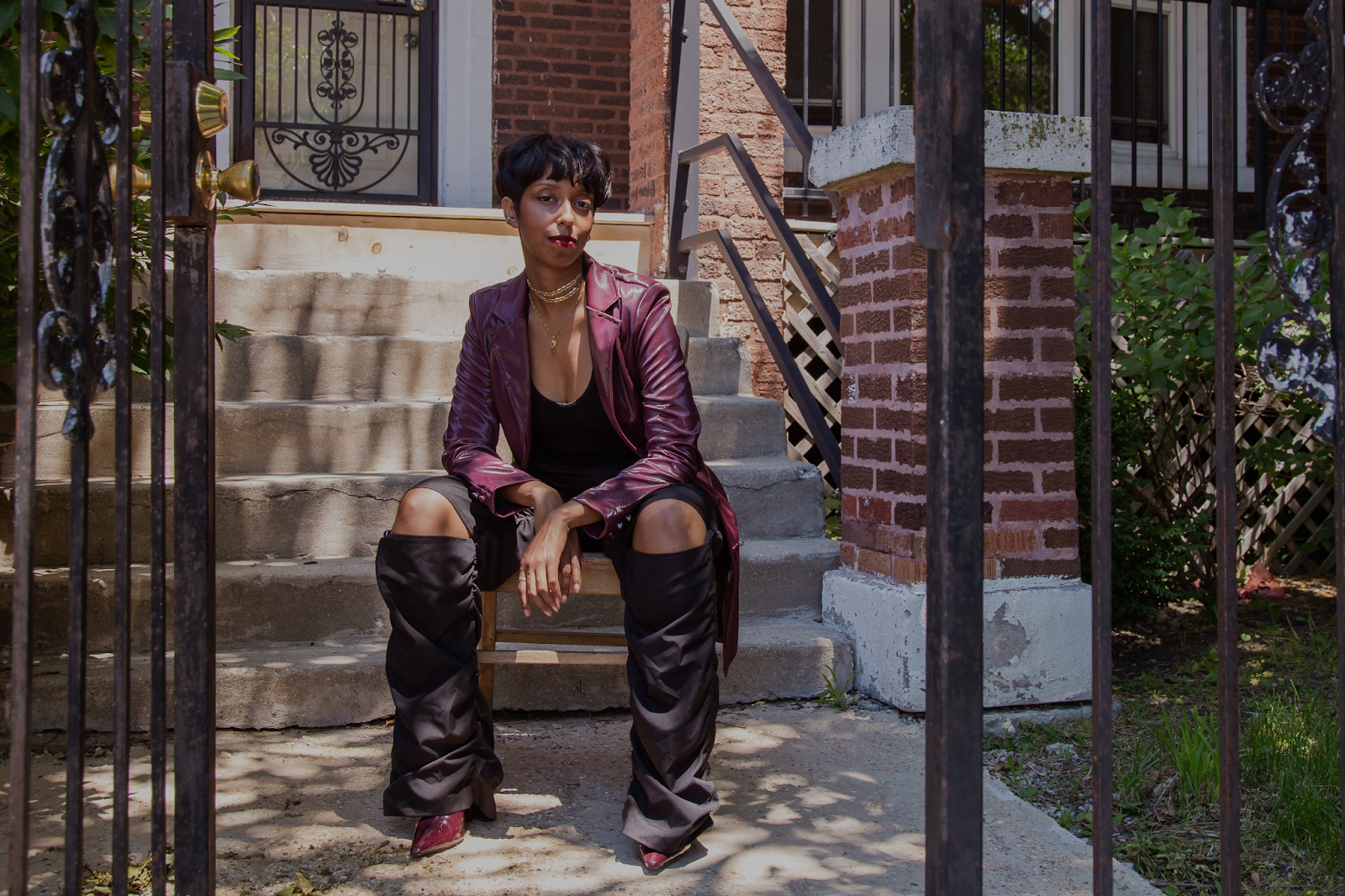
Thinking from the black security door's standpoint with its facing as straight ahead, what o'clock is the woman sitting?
The woman sitting is roughly at 12 o'clock from the black security door.

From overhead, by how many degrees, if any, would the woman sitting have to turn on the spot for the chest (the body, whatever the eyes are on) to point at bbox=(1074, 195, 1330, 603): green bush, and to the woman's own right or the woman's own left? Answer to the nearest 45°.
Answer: approximately 135° to the woman's own left

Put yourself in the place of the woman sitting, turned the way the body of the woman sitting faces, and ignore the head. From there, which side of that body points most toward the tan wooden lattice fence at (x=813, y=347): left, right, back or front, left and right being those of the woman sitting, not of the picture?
back

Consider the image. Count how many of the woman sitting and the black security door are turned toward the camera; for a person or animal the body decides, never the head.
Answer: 2

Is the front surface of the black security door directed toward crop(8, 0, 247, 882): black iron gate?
yes

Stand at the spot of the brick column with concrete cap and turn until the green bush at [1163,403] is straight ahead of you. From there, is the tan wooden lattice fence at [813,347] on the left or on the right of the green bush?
left

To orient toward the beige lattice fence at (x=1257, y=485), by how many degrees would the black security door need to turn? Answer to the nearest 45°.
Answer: approximately 45° to its left

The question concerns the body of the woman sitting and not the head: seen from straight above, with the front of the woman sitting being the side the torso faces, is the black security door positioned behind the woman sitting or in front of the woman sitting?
behind

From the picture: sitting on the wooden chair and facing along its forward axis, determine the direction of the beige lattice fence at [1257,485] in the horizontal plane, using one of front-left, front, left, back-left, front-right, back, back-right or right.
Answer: back-left
